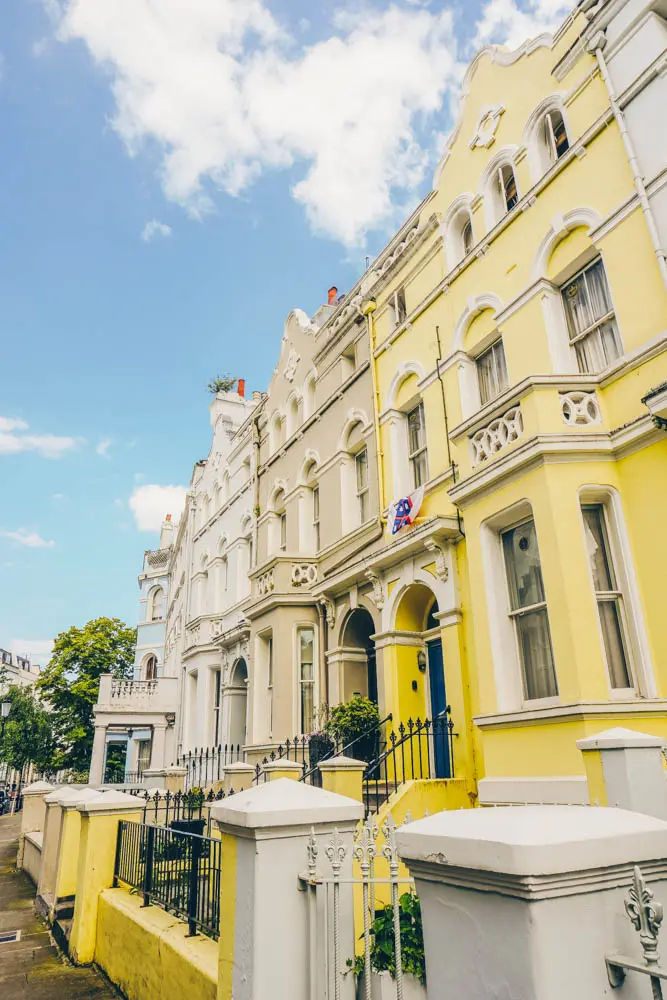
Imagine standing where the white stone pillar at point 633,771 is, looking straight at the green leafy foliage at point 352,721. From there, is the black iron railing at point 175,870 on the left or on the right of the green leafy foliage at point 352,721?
left

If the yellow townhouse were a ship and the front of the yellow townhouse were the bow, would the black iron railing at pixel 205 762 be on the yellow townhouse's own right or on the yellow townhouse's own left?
on the yellow townhouse's own right

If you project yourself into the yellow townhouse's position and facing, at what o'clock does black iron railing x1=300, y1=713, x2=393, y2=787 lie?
The black iron railing is roughly at 3 o'clock from the yellow townhouse.

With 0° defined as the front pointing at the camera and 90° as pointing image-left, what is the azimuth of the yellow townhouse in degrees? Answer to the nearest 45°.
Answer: approximately 45°

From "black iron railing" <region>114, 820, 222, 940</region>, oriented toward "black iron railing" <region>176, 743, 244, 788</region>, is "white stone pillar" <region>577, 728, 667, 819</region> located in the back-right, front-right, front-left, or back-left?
back-right

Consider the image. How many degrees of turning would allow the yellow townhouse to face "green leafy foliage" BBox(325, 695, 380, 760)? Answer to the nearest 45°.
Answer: approximately 90° to its right

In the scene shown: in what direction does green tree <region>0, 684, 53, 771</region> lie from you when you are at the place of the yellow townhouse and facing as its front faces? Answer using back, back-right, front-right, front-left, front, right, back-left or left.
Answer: right

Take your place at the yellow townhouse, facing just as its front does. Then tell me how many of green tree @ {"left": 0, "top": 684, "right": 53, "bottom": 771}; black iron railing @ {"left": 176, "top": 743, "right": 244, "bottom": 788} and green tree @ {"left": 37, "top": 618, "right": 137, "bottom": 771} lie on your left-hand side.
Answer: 0

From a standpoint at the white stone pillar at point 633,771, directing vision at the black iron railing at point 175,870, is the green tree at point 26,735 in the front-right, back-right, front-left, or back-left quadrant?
front-right

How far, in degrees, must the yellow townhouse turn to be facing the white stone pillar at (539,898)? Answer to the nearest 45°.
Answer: approximately 45° to its left

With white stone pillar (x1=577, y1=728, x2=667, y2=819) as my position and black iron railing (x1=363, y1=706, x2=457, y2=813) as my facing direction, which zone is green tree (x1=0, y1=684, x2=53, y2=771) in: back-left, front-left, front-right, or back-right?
front-left

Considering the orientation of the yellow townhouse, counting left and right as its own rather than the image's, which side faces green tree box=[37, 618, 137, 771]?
right
